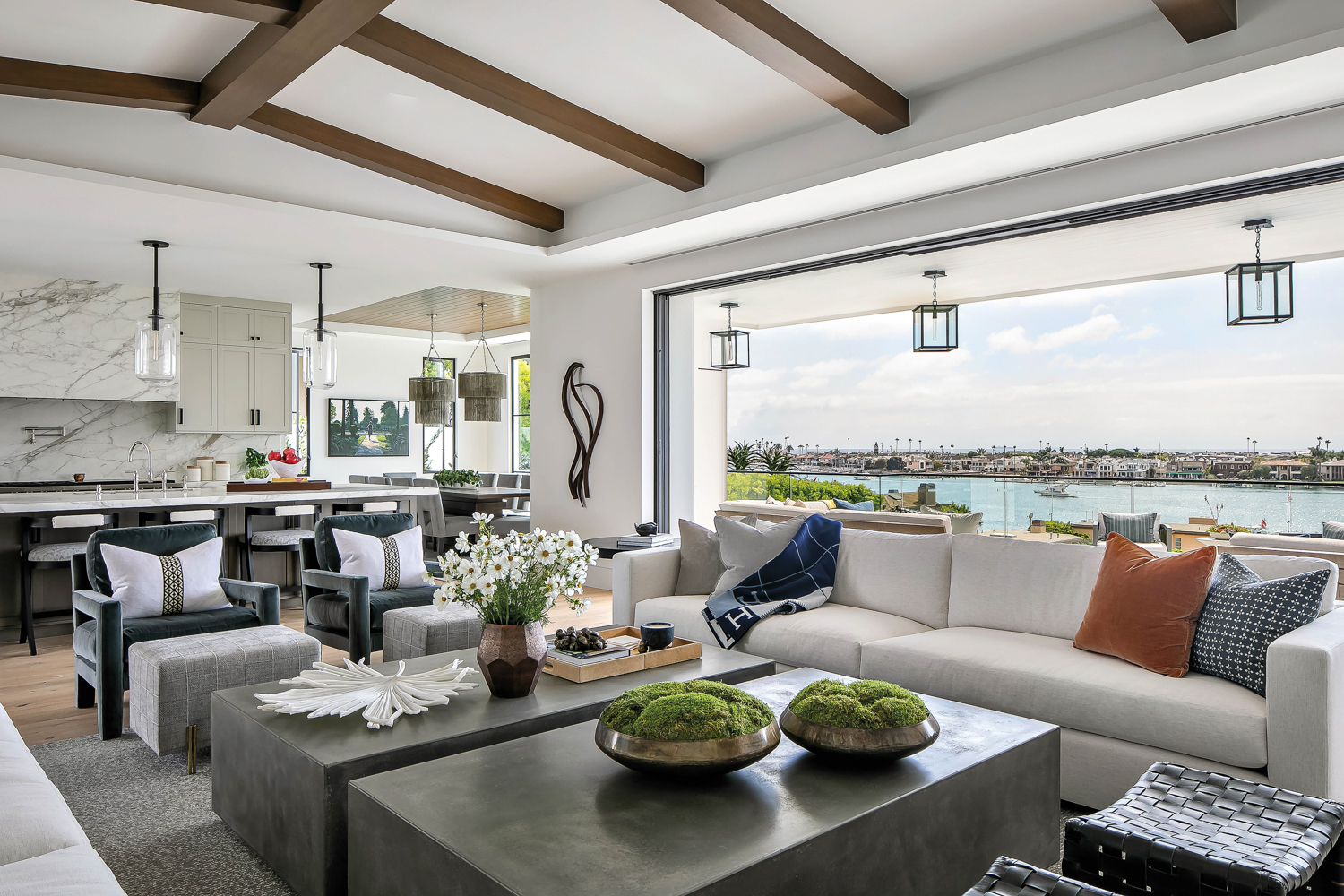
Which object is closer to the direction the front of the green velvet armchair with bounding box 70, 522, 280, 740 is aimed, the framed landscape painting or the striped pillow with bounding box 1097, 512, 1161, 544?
the striped pillow

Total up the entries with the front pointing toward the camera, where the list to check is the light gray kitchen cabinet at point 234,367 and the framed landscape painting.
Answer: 2

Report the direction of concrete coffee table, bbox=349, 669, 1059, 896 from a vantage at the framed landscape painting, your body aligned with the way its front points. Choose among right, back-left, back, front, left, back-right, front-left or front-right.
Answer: front

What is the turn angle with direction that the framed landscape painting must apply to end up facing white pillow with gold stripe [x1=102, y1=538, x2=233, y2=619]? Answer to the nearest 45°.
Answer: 0° — it already faces it

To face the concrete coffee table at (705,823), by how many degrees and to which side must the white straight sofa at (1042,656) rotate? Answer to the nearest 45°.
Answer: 0° — it already faces it

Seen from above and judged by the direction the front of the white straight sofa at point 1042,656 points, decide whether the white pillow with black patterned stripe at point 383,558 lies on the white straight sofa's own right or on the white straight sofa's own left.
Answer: on the white straight sofa's own right

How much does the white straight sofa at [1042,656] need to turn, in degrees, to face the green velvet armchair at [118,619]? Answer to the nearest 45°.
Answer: approximately 45° to its right

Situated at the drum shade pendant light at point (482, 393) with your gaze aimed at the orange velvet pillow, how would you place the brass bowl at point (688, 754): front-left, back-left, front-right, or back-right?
front-right

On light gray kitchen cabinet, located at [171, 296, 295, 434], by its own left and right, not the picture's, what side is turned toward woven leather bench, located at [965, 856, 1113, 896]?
front

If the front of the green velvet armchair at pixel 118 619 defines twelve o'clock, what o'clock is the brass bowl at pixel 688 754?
The brass bowl is roughly at 1 o'clock from the green velvet armchair.

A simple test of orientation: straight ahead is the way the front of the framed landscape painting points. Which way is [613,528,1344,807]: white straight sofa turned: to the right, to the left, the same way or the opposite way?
to the right

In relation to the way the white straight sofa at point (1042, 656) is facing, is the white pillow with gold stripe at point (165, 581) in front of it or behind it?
in front

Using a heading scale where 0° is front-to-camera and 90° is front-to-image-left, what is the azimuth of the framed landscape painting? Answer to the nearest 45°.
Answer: approximately 0°

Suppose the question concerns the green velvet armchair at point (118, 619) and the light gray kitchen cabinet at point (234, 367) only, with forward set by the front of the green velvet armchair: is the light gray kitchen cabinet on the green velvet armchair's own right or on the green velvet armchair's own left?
on the green velvet armchair's own left

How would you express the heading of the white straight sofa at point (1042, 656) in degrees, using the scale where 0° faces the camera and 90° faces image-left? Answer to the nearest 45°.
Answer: approximately 45°

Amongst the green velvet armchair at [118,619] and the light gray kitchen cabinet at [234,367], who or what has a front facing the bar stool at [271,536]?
the light gray kitchen cabinet

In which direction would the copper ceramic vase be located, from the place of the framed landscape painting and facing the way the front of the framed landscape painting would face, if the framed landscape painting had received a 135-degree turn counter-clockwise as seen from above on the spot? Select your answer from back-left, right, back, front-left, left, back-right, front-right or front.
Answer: back-right

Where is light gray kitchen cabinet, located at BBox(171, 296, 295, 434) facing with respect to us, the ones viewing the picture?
facing the viewer

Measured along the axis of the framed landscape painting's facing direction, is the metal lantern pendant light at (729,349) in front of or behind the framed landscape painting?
in front
